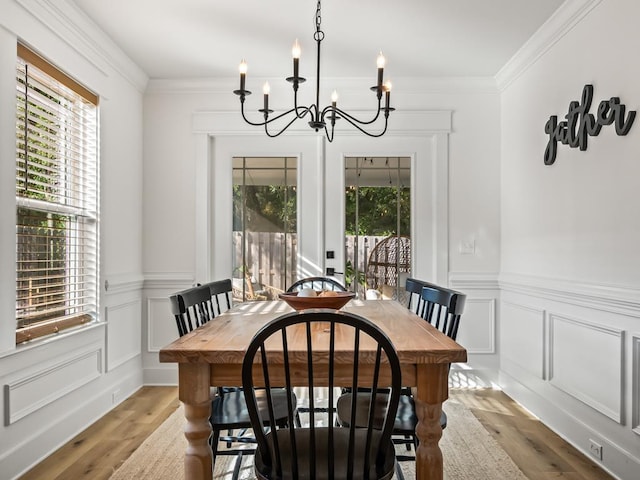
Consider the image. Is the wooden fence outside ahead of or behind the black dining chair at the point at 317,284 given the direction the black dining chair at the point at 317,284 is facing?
behind

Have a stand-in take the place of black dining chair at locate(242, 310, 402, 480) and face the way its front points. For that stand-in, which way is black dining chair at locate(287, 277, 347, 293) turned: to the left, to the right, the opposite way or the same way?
the opposite way

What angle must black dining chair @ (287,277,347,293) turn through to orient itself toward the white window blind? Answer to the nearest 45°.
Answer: approximately 90° to its right

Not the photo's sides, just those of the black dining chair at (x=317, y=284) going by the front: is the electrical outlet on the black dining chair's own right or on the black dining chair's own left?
on the black dining chair's own left

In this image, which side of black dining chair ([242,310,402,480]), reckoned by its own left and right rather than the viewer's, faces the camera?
back

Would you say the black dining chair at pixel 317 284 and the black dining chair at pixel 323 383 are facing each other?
yes

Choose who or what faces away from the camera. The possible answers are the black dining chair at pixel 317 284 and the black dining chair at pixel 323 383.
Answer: the black dining chair at pixel 323 383

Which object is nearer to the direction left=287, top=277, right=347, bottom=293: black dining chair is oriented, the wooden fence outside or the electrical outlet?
the electrical outlet

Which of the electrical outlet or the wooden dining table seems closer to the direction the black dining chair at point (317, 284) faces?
the wooden dining table

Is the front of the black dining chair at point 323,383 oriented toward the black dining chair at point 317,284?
yes

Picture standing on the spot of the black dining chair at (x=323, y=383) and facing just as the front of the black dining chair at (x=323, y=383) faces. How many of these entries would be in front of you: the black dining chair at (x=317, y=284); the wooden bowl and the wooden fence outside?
3

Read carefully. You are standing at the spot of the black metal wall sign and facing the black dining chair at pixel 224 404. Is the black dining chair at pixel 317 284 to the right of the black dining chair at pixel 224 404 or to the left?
right

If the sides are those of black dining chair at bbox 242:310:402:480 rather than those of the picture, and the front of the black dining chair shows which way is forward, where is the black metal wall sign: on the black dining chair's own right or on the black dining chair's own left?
on the black dining chair's own right

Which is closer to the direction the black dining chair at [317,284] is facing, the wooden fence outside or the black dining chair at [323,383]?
the black dining chair

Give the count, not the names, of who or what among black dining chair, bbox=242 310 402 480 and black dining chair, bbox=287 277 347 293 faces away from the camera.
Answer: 1

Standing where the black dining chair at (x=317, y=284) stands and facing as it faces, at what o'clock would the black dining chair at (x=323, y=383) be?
the black dining chair at (x=323, y=383) is roughly at 12 o'clock from the black dining chair at (x=317, y=284).

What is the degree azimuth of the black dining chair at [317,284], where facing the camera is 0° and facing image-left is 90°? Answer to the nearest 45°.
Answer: approximately 0°
